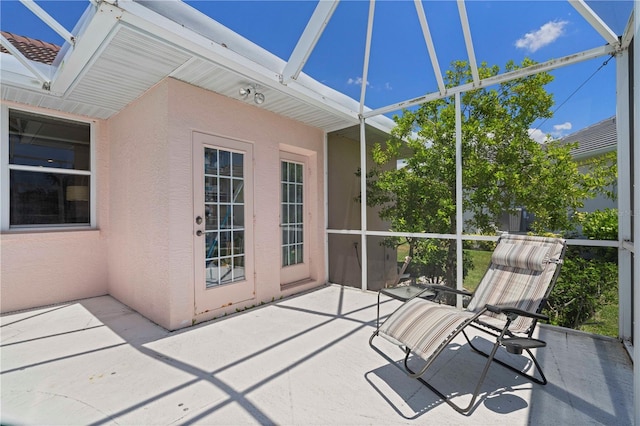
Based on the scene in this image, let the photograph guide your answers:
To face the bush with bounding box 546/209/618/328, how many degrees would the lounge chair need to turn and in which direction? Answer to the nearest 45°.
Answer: approximately 180°

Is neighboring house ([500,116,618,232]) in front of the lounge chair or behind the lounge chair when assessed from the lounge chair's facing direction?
behind

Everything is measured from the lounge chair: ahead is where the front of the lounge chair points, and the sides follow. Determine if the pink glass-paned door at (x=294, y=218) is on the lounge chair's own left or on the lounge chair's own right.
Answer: on the lounge chair's own right

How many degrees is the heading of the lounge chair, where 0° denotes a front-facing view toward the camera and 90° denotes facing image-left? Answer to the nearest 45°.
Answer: approximately 45°

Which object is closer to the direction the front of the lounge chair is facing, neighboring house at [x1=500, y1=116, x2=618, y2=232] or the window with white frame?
the window with white frame

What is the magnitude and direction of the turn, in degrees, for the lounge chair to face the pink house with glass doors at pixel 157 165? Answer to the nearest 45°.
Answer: approximately 45° to its right
